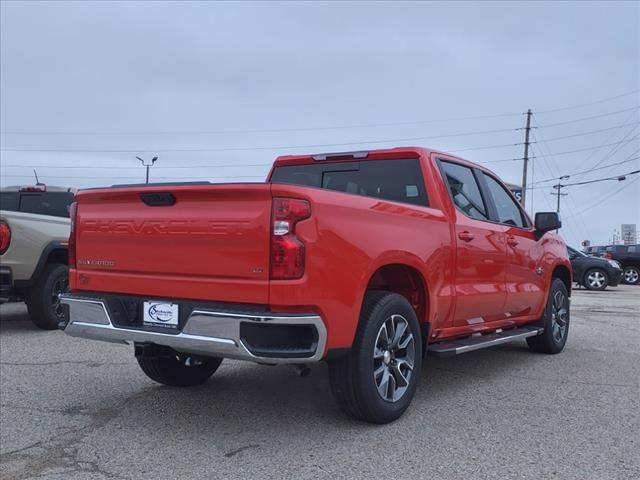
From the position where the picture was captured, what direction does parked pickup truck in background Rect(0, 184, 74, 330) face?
facing away from the viewer and to the right of the viewer

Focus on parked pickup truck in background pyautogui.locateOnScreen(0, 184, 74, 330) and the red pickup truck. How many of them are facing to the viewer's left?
0

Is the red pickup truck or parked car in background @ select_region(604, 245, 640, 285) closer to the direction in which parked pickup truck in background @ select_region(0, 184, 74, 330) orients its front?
the parked car in background

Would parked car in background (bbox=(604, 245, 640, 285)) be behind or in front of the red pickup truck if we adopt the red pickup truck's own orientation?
in front

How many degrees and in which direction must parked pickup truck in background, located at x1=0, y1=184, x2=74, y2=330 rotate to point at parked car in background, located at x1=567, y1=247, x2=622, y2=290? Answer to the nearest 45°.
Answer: approximately 45° to its right

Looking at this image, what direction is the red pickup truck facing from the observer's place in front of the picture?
facing away from the viewer and to the right of the viewer

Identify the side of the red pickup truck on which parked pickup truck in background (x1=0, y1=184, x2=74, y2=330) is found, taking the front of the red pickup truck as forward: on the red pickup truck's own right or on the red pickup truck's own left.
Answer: on the red pickup truck's own left

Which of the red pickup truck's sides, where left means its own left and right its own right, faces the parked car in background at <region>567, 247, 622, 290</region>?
front

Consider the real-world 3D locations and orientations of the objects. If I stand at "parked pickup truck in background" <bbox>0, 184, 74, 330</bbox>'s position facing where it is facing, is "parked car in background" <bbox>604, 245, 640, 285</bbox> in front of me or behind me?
in front

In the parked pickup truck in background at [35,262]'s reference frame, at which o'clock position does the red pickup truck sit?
The red pickup truck is roughly at 4 o'clock from the parked pickup truck in background.
